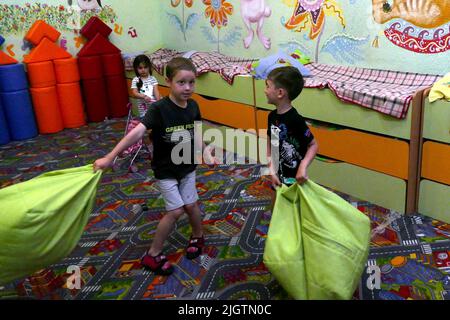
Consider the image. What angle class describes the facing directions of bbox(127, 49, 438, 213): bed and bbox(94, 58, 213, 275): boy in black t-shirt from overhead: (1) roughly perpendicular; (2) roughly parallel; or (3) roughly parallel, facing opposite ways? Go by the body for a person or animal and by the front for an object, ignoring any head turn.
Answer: roughly perpendicular

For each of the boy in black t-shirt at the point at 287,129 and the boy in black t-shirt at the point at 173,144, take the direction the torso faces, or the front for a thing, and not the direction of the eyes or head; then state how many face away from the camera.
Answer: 0

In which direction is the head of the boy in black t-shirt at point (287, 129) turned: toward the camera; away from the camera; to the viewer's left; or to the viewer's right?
to the viewer's left

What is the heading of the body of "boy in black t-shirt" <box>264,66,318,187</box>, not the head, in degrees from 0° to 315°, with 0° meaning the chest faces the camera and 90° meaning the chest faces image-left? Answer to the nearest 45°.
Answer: approximately 45°

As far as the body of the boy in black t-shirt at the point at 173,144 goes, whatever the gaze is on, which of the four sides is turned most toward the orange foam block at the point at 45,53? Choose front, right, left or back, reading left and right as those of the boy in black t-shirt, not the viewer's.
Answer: back

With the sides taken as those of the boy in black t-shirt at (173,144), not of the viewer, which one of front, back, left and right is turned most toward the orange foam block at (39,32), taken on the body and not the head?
back

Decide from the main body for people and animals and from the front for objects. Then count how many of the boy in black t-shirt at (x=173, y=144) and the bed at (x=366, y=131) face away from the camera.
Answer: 0

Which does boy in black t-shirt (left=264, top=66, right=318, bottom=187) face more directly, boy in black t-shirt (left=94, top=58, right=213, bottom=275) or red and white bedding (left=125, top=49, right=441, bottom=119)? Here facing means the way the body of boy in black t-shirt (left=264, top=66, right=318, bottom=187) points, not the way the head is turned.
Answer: the boy in black t-shirt
